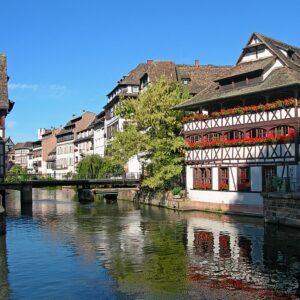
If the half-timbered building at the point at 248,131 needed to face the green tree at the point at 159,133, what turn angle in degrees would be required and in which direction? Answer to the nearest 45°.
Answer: approximately 90° to its right

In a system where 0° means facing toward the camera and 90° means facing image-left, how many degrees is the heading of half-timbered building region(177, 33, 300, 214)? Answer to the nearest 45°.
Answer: approximately 45°
